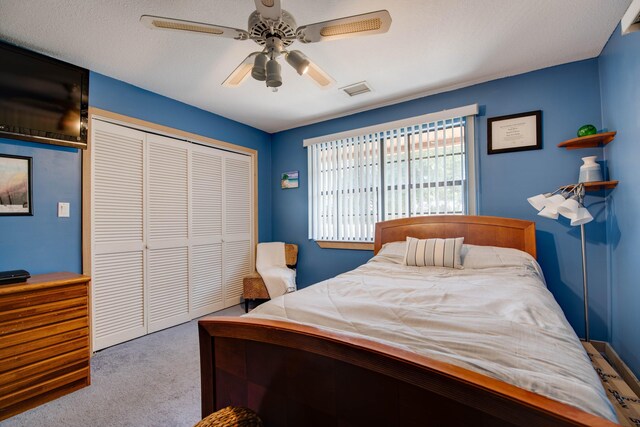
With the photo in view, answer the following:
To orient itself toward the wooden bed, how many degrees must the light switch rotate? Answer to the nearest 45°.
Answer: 0° — it already faces it

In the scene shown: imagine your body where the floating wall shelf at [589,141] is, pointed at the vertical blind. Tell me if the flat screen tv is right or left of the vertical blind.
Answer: left

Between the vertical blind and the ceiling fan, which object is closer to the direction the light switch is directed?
the ceiling fan

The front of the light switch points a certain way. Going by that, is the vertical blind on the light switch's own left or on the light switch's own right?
on the light switch's own left

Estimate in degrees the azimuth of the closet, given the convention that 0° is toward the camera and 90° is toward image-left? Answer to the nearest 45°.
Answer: approximately 315°

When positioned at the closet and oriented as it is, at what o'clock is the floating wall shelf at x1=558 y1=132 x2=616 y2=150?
The floating wall shelf is roughly at 12 o'clock from the closet.

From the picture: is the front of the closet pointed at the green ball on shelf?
yes

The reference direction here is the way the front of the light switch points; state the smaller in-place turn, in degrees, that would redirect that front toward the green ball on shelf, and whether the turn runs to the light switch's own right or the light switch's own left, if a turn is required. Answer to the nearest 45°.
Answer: approximately 45° to the light switch's own left
